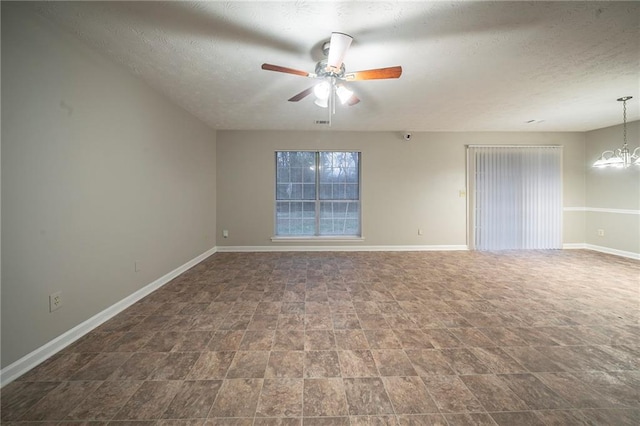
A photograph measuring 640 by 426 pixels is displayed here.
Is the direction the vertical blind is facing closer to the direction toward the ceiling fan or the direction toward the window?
the ceiling fan

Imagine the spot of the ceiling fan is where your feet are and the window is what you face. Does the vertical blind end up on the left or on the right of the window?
right

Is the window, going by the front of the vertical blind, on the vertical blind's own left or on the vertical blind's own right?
on the vertical blind's own right

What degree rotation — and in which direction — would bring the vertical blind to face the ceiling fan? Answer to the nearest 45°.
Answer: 0° — it already faces it

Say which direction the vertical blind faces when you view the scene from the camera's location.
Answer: facing the viewer
